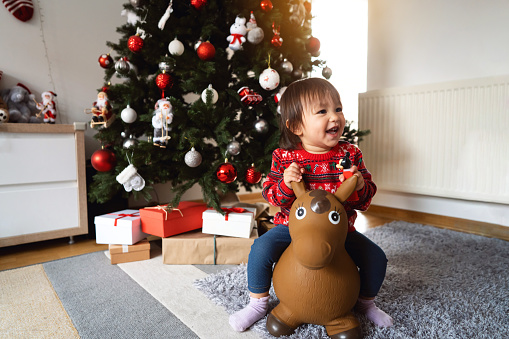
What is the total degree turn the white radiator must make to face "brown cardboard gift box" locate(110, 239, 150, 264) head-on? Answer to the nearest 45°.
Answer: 0° — it already faces it

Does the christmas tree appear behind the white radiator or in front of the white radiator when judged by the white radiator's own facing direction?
in front

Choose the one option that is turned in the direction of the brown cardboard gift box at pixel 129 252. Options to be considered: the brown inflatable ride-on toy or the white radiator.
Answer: the white radiator

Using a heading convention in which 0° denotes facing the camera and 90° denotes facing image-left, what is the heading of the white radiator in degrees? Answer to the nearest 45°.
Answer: approximately 45°

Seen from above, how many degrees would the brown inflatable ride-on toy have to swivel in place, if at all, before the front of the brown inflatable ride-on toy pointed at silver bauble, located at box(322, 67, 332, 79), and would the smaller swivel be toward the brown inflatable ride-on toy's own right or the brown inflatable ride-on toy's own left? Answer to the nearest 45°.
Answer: approximately 180°

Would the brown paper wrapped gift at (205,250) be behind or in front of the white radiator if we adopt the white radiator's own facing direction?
in front

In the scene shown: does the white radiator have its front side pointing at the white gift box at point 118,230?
yes

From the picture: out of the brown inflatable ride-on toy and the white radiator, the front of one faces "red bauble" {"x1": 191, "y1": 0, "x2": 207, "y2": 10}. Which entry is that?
the white radiator

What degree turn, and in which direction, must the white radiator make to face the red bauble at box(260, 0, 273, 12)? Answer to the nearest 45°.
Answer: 0° — it already faces it

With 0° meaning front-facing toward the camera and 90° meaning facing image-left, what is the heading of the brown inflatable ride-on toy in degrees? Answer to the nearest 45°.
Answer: approximately 0°

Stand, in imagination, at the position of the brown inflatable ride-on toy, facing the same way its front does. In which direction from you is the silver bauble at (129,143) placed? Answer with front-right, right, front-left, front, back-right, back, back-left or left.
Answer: back-right
